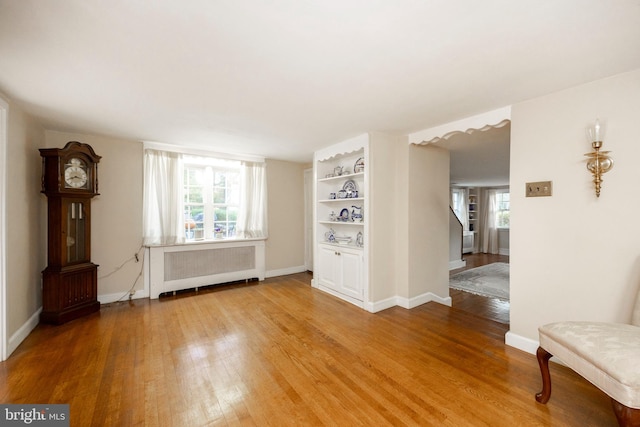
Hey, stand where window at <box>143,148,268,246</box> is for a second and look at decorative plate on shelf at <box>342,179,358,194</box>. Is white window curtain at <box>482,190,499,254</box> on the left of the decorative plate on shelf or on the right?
left

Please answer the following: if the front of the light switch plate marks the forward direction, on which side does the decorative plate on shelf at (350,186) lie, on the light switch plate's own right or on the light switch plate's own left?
on the light switch plate's own right

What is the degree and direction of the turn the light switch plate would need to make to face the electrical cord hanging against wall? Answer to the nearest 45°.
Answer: approximately 45° to its right

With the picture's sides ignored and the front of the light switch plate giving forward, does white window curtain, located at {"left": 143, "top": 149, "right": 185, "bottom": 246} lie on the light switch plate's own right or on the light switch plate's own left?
on the light switch plate's own right

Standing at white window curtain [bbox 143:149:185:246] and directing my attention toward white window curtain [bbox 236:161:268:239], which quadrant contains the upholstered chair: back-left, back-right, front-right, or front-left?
front-right

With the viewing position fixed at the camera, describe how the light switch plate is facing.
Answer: facing the viewer

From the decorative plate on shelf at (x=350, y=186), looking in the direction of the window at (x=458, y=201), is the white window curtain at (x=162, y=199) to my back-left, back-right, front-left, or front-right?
back-left
